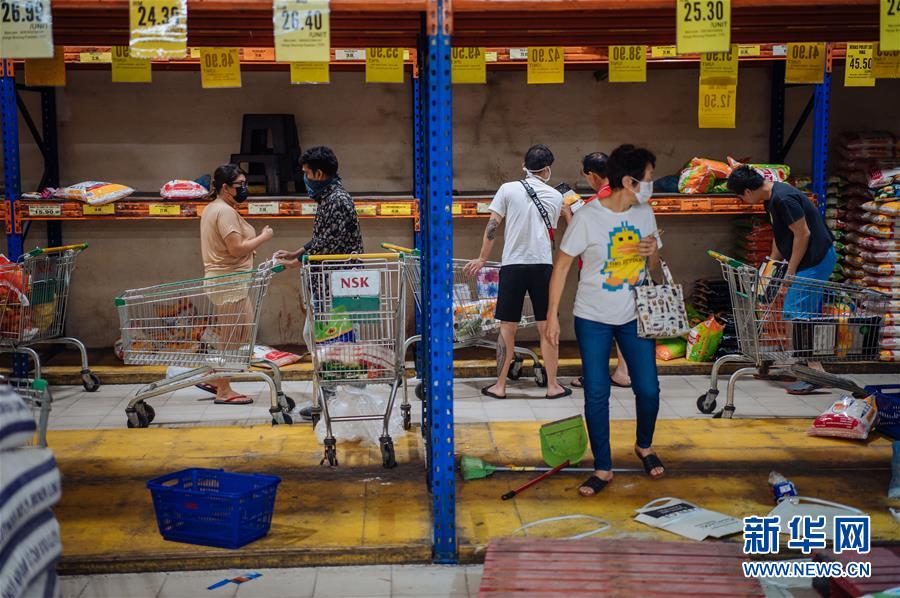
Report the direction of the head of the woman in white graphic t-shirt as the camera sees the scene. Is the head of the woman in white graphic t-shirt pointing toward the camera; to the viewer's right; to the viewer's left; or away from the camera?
to the viewer's right

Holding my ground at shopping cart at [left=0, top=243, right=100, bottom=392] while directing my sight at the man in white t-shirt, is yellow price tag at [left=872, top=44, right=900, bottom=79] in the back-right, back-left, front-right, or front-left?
front-right

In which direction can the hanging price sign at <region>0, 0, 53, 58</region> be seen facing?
toward the camera

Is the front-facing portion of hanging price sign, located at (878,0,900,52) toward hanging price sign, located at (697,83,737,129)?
no

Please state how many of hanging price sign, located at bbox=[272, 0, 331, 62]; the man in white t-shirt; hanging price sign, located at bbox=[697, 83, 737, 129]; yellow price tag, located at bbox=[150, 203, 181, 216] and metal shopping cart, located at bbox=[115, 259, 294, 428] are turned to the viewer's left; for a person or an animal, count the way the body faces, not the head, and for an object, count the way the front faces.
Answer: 1

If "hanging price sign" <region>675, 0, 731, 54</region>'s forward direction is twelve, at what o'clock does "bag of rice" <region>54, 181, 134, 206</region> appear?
The bag of rice is roughly at 4 o'clock from the hanging price sign.

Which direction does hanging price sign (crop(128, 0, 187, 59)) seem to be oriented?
toward the camera

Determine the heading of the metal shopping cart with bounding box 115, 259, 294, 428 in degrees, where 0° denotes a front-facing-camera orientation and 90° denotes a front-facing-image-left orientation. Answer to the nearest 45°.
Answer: approximately 90°

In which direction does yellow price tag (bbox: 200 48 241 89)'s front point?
away from the camera

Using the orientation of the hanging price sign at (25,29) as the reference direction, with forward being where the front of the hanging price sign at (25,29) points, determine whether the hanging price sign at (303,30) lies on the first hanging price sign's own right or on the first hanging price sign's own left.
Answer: on the first hanging price sign's own left

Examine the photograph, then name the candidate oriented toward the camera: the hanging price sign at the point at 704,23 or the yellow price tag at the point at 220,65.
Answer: the hanging price sign

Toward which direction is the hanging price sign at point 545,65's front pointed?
away from the camera

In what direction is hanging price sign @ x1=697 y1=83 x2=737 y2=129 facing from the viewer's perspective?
away from the camera
